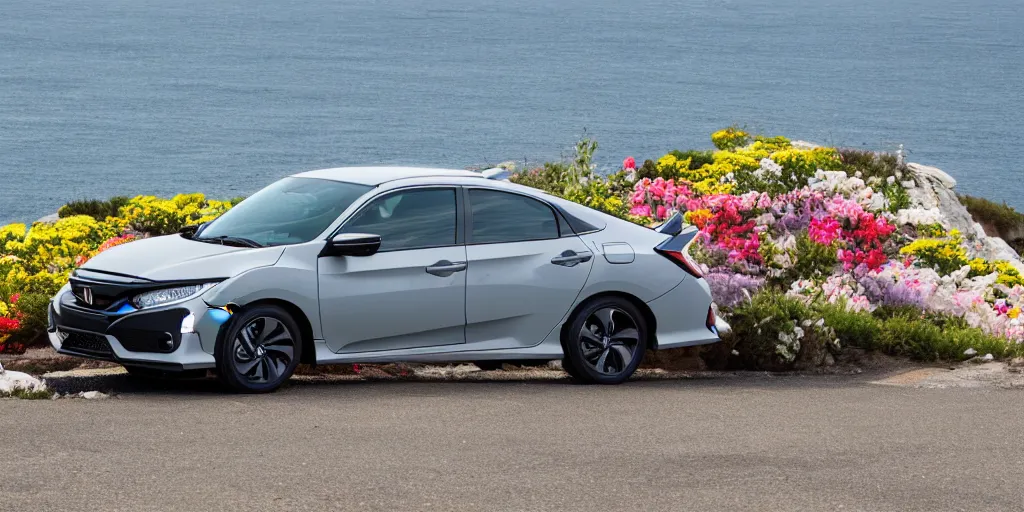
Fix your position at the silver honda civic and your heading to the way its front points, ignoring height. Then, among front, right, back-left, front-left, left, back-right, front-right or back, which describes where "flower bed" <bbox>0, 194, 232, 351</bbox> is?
right

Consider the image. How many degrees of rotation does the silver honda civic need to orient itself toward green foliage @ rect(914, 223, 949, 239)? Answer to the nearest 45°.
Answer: approximately 180°

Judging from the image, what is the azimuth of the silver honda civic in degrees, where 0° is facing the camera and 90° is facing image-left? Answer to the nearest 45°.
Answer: approximately 45°

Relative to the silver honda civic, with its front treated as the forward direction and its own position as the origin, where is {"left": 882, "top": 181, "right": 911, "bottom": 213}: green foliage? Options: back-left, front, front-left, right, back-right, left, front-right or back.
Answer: back

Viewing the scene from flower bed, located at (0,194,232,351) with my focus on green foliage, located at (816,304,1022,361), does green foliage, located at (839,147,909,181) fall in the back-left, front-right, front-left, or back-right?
front-left

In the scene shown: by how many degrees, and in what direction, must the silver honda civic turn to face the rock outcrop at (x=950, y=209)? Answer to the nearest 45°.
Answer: approximately 180°

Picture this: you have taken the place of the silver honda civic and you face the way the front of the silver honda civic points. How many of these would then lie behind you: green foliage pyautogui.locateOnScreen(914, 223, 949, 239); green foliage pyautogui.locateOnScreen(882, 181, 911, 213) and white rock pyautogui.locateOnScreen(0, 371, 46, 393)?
2

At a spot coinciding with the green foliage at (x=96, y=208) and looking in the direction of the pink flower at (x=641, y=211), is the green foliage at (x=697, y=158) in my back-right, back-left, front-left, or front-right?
front-left

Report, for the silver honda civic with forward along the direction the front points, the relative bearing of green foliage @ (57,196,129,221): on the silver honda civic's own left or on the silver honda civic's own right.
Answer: on the silver honda civic's own right

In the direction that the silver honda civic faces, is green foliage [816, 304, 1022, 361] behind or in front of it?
behind

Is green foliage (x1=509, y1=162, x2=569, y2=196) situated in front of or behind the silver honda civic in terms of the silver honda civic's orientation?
behind

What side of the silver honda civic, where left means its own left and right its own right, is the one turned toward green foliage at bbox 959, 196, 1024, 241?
back

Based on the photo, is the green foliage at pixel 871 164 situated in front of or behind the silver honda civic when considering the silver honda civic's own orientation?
behind
